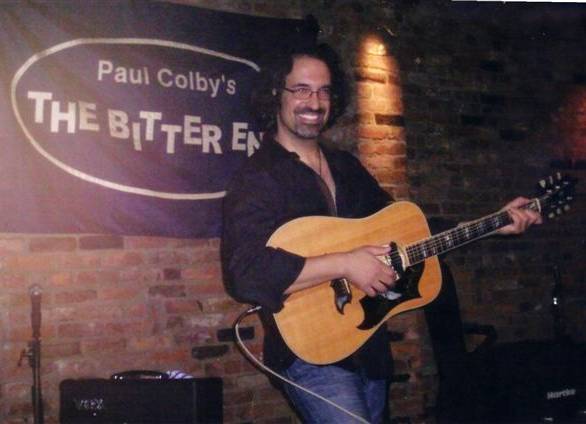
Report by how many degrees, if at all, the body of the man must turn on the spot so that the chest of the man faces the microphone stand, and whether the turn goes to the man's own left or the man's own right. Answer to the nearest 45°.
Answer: approximately 135° to the man's own right

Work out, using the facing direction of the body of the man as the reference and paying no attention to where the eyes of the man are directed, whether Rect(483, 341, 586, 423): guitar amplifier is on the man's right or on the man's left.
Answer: on the man's left

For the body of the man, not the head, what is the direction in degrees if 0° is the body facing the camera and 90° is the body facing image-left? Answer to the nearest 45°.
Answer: approximately 315°
